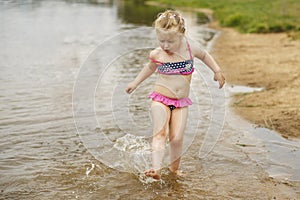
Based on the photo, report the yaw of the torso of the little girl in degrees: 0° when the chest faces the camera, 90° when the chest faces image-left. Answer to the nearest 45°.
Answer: approximately 0°
